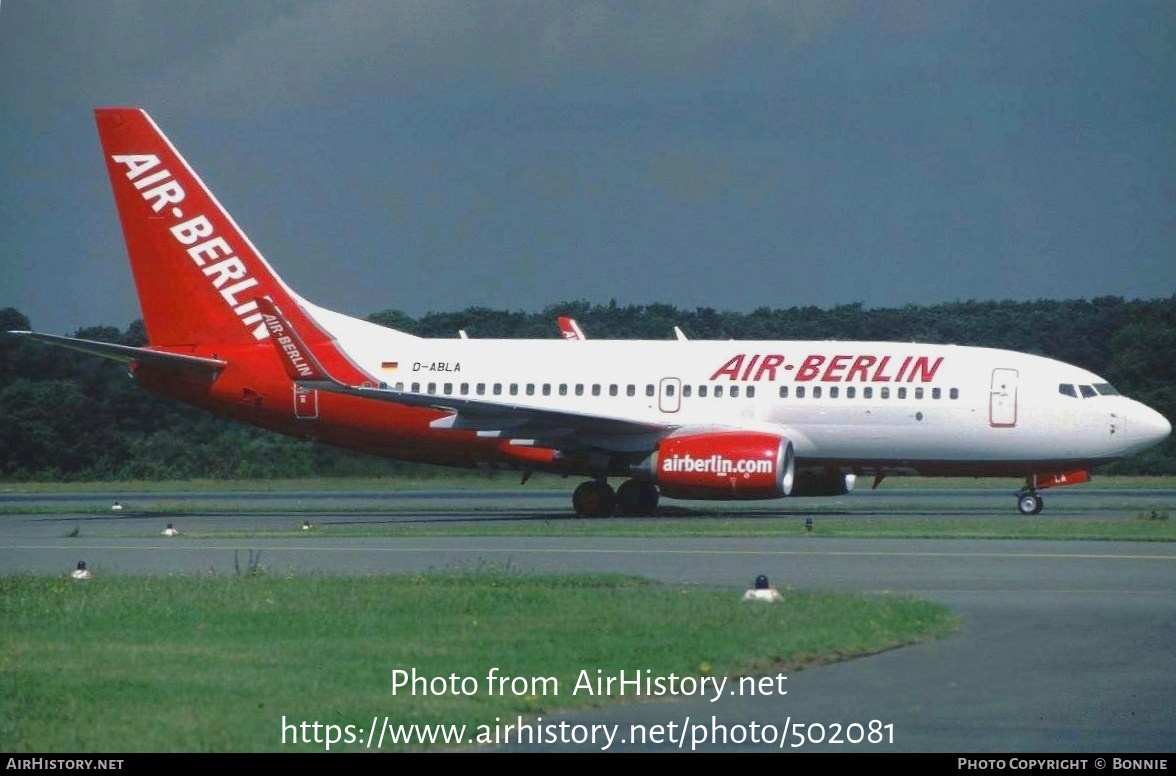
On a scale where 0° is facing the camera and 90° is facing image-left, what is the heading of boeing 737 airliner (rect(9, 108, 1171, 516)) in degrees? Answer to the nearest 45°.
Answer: approximately 270°
